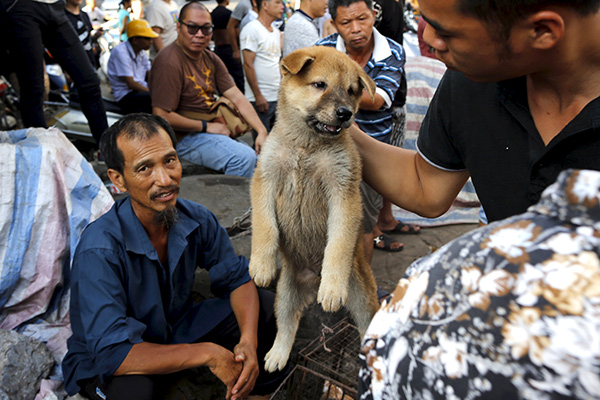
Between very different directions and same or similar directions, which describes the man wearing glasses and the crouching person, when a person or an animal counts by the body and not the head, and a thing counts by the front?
same or similar directions

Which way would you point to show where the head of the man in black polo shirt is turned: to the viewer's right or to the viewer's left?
to the viewer's left

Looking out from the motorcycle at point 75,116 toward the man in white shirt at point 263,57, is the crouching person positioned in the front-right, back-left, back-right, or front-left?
front-right

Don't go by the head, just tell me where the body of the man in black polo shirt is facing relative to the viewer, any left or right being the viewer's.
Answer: facing the viewer and to the left of the viewer

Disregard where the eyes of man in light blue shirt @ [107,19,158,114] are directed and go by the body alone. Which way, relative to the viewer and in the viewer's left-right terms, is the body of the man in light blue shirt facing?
facing the viewer and to the right of the viewer

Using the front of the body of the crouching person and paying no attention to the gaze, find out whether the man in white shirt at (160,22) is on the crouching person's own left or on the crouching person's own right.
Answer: on the crouching person's own left

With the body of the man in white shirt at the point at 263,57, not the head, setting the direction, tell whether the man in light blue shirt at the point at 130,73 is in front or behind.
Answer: behind

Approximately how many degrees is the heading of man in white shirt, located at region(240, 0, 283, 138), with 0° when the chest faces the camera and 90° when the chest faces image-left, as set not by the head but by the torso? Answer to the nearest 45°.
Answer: approximately 315°

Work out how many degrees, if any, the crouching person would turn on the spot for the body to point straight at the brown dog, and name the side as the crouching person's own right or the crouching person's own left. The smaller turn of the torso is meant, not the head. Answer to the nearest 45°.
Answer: approximately 45° to the crouching person's own left
